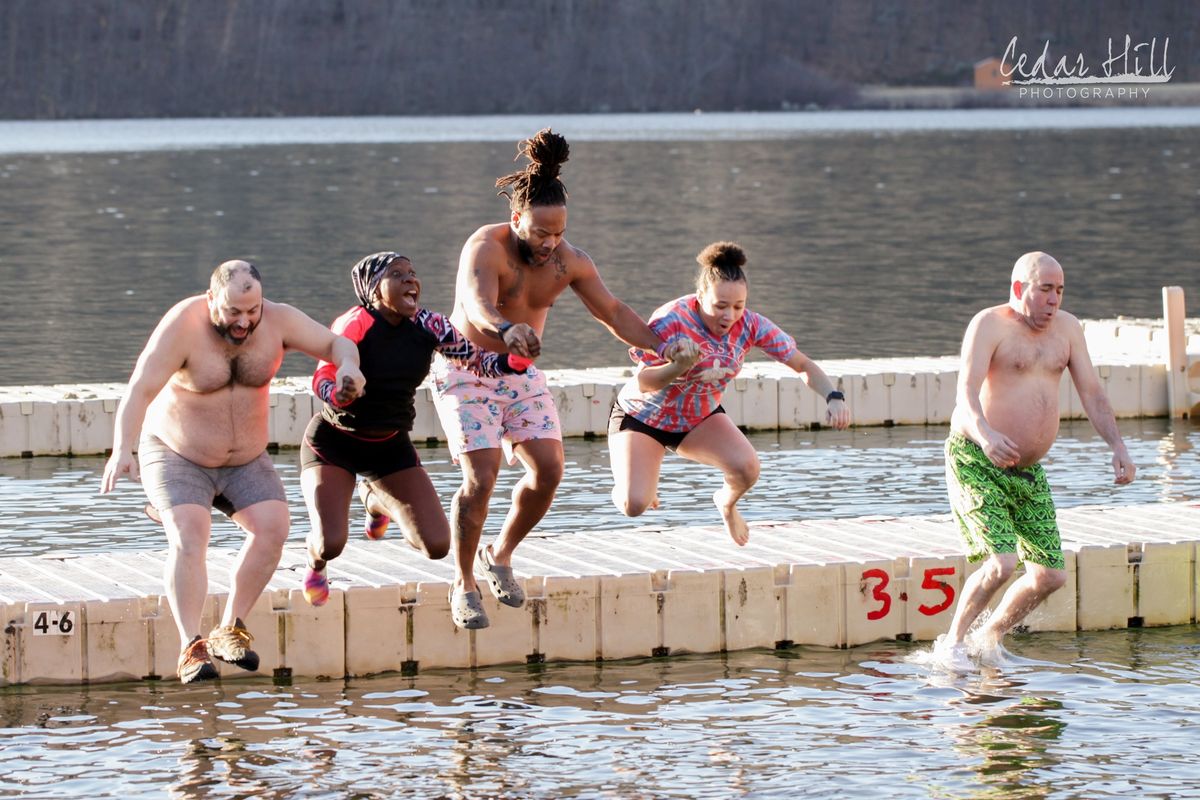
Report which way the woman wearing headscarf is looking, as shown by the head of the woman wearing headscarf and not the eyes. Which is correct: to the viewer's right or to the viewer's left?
to the viewer's right

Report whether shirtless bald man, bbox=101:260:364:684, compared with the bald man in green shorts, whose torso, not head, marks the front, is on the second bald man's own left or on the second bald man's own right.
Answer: on the second bald man's own right

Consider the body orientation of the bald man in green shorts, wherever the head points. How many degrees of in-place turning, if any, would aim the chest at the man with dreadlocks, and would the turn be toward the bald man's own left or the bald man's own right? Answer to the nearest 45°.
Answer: approximately 135° to the bald man's own right

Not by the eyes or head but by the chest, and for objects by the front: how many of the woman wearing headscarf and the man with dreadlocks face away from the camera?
0

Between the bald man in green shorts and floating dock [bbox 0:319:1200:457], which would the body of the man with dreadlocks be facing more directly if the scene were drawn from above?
the bald man in green shorts

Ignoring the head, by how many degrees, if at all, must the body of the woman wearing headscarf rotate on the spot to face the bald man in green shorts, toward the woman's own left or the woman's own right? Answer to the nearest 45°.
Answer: approximately 45° to the woman's own left

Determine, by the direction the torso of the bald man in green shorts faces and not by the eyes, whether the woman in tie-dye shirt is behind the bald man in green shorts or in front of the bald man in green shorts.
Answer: behind

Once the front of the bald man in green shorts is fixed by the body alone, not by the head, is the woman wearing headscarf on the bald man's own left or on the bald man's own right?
on the bald man's own right

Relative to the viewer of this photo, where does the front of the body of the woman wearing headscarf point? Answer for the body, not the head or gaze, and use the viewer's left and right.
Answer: facing the viewer and to the right of the viewer
